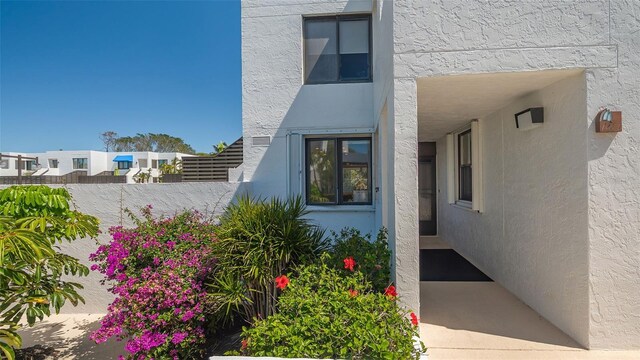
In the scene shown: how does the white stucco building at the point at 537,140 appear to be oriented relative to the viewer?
toward the camera

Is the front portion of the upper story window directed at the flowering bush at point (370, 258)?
yes

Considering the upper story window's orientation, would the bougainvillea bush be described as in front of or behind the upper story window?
in front

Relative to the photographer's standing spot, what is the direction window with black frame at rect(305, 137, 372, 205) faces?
facing the viewer

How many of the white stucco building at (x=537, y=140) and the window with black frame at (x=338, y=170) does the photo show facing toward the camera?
2

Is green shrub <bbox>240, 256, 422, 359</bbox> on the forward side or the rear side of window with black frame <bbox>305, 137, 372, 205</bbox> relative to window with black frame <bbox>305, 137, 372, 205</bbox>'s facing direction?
on the forward side

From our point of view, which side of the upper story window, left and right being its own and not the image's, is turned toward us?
front

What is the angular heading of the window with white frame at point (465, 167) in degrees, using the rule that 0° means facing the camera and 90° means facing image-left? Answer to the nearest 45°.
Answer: approximately 45°

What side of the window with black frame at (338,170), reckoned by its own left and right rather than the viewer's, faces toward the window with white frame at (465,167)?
left

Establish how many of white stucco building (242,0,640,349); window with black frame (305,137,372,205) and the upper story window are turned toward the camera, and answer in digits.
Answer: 3

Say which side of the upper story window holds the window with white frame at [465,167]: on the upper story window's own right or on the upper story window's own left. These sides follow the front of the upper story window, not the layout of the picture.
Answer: on the upper story window's own left
